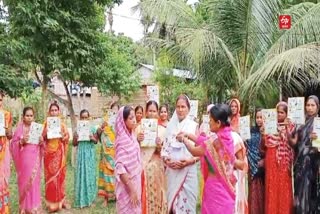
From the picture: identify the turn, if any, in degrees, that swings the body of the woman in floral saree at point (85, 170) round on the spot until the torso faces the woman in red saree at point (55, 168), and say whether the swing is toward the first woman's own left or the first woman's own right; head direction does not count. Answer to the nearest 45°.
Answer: approximately 45° to the first woman's own right

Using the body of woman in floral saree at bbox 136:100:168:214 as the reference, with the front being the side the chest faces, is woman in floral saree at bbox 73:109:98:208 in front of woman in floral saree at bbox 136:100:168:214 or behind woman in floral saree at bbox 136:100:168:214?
behind

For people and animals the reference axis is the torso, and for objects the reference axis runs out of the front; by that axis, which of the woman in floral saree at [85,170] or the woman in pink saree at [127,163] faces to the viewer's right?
the woman in pink saree

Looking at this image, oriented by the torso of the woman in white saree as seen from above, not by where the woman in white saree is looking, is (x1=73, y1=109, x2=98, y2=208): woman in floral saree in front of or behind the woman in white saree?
behind

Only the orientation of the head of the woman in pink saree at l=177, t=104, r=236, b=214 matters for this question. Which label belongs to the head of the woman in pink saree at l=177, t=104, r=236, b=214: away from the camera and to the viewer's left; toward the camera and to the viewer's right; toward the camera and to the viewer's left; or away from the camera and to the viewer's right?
away from the camera and to the viewer's left

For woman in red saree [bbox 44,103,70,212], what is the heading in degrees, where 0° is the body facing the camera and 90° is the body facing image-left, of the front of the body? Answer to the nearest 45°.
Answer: approximately 0°
